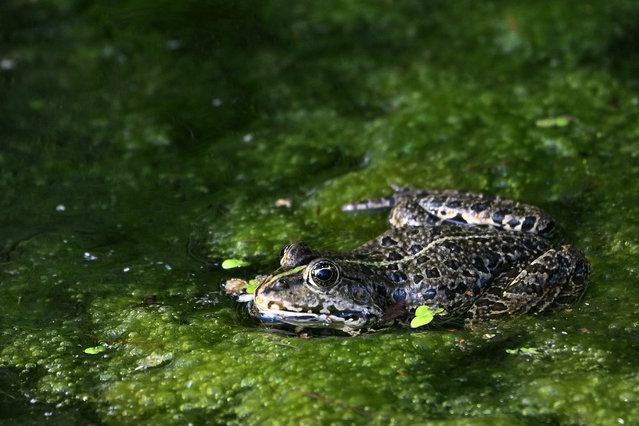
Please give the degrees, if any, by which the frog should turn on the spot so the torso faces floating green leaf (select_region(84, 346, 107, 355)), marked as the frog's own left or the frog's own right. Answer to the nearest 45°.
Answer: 0° — it already faces it

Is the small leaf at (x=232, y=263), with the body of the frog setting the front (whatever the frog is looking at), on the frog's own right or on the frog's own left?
on the frog's own right

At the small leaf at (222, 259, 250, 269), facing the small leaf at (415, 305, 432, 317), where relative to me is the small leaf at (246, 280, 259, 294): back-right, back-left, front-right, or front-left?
front-right

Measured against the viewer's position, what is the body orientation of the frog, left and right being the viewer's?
facing the viewer and to the left of the viewer

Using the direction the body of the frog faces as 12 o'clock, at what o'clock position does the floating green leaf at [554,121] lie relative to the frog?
The floating green leaf is roughly at 5 o'clock from the frog.

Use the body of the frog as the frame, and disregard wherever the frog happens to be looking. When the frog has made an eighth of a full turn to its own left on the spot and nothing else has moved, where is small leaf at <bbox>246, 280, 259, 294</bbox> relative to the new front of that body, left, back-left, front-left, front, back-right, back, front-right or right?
right

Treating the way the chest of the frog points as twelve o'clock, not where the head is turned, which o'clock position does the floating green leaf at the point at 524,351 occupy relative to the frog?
The floating green leaf is roughly at 9 o'clock from the frog.
